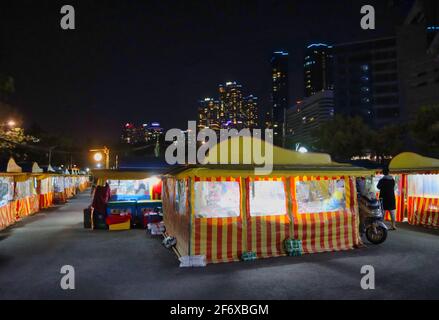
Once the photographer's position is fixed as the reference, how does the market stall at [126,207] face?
facing the viewer

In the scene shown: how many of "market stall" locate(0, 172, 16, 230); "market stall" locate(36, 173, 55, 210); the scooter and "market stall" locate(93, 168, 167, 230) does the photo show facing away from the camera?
0

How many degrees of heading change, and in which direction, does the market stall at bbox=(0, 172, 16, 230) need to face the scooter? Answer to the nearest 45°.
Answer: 0° — it already faces it

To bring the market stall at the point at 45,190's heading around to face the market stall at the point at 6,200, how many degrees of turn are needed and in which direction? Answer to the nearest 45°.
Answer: approximately 45° to its right

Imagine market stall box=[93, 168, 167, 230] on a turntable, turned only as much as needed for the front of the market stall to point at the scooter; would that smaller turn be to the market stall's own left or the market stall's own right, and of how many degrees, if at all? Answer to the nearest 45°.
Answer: approximately 45° to the market stall's own left

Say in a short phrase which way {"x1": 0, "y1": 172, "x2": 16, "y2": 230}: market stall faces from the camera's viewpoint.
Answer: facing the viewer and to the right of the viewer

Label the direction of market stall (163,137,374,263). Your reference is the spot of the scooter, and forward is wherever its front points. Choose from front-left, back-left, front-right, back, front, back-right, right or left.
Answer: right

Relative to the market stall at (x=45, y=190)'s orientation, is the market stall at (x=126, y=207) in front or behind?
in front

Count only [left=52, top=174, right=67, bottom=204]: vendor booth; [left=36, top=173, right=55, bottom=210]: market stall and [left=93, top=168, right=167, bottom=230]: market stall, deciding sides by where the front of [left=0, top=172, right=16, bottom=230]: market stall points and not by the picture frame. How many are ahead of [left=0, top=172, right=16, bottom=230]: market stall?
1

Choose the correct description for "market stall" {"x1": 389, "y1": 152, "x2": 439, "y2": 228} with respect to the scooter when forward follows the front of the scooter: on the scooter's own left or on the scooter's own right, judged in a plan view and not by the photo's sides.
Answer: on the scooter's own left

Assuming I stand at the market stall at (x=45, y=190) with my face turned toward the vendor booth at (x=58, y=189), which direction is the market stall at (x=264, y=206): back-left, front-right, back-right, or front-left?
back-right

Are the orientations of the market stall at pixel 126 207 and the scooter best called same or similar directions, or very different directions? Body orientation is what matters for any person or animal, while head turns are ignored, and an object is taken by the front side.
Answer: same or similar directions

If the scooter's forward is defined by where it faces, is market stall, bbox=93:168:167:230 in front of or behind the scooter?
behind

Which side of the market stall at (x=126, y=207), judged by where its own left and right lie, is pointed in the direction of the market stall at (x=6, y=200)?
right
